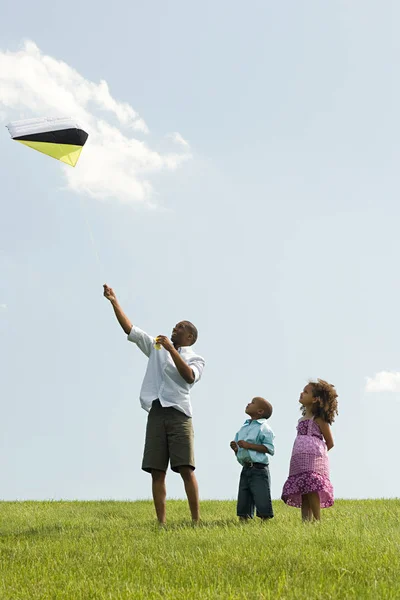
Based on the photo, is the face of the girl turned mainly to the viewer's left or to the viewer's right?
to the viewer's left

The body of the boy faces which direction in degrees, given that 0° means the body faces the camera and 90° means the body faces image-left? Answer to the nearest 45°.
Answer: approximately 45°

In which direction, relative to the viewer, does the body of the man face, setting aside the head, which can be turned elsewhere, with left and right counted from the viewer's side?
facing the viewer and to the left of the viewer

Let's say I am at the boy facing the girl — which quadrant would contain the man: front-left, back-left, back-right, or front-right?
back-right

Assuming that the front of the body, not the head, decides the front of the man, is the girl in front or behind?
behind

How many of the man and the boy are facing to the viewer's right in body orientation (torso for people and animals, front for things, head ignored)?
0

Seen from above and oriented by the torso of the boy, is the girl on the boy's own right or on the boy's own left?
on the boy's own left
